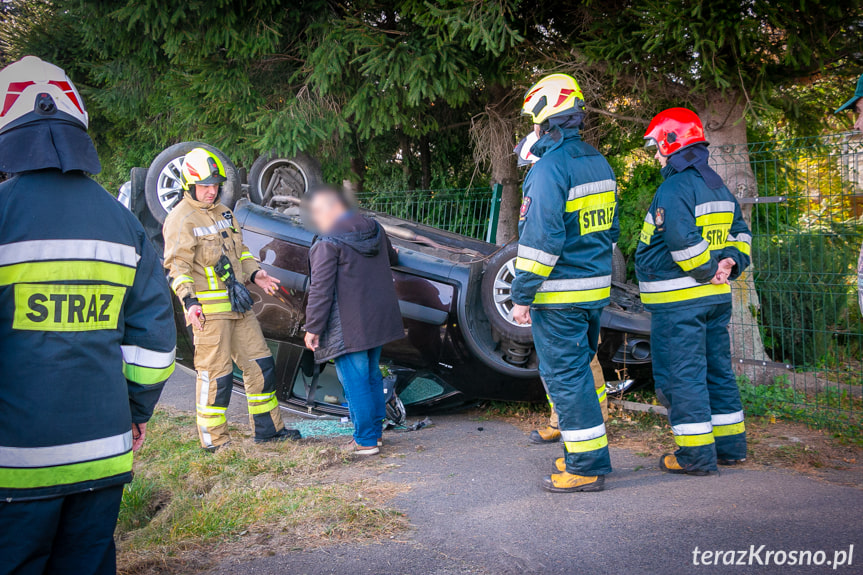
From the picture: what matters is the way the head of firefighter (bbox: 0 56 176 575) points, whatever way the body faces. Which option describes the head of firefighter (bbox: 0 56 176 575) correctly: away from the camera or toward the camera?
away from the camera

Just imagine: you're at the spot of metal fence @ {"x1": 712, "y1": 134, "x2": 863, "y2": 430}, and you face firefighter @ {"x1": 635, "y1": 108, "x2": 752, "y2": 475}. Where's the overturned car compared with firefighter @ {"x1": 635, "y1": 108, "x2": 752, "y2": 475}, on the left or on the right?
right

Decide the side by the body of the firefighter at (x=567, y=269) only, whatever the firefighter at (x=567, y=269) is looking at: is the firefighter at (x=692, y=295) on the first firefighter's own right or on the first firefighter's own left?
on the first firefighter's own right

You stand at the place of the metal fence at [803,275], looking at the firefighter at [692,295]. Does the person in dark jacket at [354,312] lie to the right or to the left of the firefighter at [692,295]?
right

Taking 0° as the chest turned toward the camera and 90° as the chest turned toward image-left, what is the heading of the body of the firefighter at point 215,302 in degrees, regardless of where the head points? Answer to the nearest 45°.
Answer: approximately 315°

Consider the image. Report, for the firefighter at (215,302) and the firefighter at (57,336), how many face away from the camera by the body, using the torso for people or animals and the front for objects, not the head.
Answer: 1

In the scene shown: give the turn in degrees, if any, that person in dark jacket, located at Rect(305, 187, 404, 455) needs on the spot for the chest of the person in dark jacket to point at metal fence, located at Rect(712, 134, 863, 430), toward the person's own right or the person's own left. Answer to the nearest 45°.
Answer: approximately 135° to the person's own right

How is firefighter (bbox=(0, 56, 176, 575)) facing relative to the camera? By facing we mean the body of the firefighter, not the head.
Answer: away from the camera

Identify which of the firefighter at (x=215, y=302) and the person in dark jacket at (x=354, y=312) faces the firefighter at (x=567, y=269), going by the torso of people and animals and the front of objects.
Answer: the firefighter at (x=215, y=302)

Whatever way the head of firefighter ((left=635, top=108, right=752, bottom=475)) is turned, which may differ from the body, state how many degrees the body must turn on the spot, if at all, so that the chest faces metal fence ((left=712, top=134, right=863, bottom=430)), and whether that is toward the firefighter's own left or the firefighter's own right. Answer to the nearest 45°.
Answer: approximately 90° to the firefighter's own right
